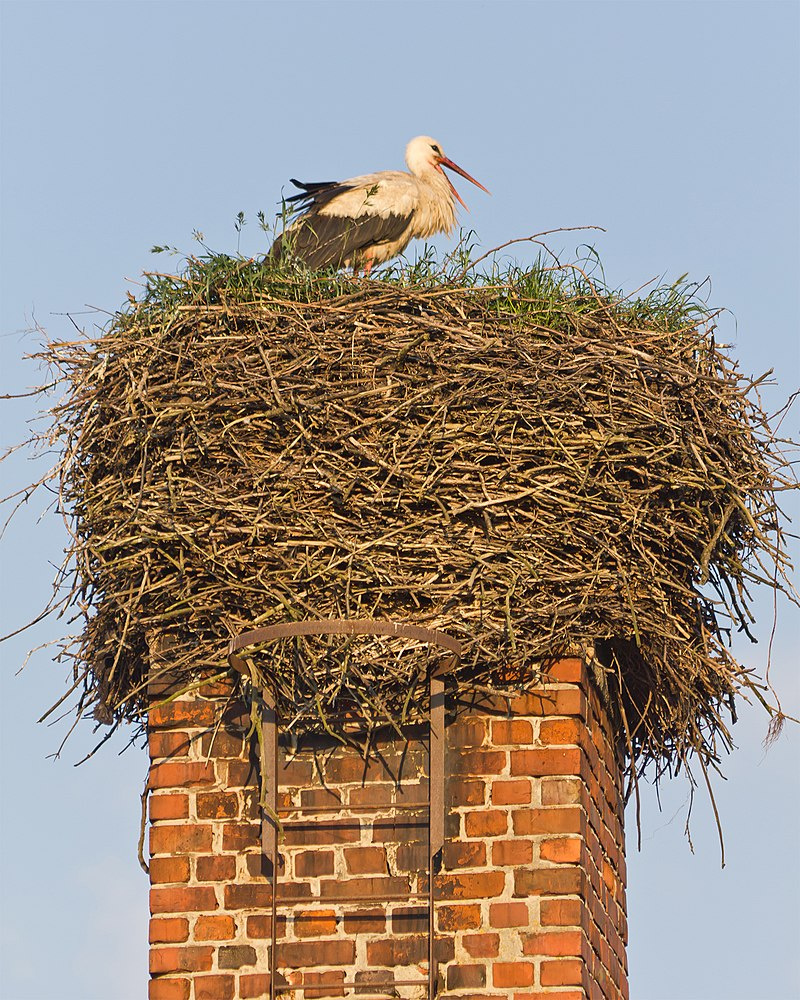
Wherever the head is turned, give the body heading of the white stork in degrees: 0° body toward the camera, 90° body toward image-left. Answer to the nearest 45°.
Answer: approximately 270°
